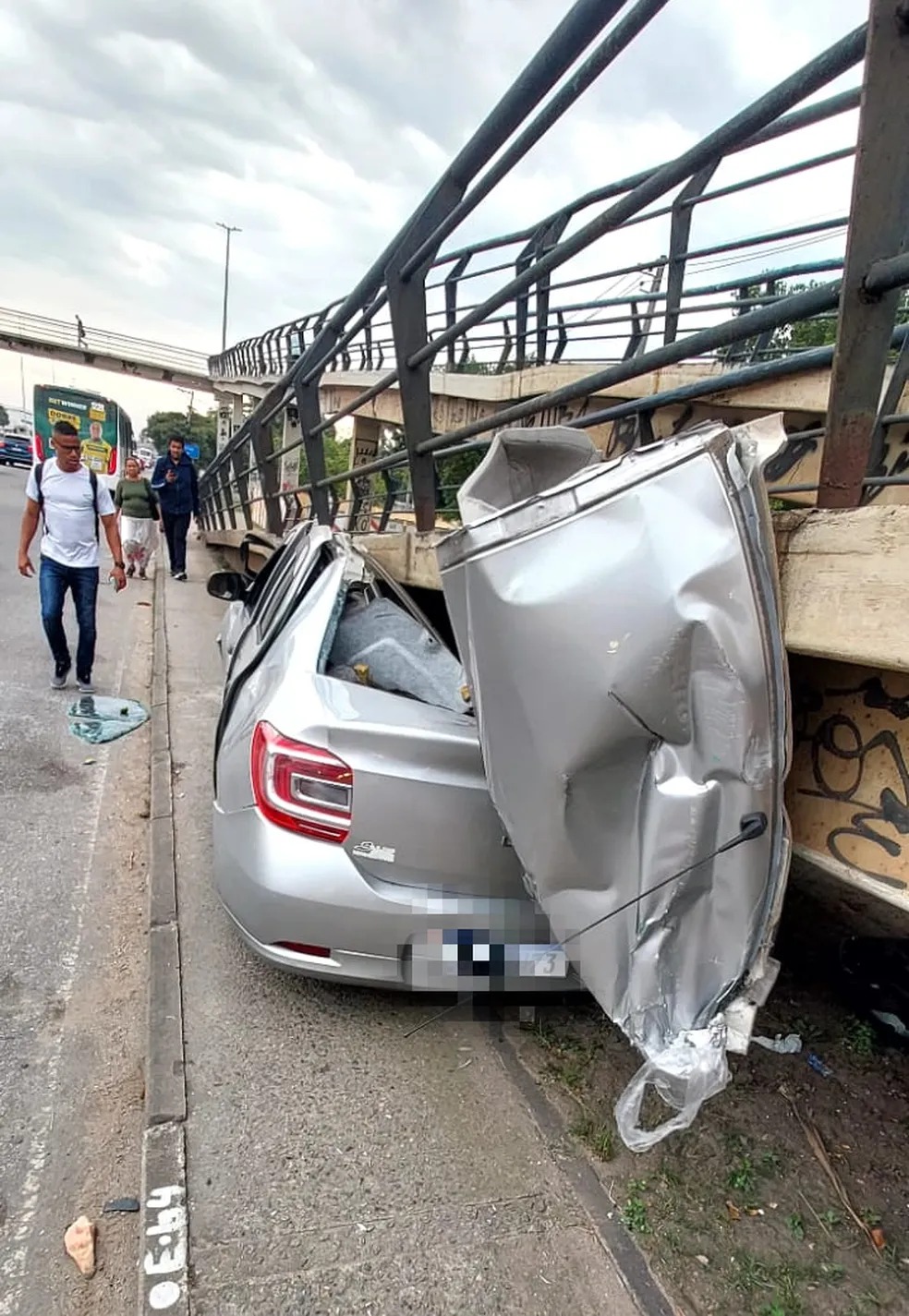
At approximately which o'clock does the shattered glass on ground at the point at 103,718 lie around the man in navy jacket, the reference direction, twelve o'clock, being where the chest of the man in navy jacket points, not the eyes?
The shattered glass on ground is roughly at 12 o'clock from the man in navy jacket.

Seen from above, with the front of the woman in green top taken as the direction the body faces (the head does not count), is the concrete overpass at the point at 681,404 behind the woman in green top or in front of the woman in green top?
in front

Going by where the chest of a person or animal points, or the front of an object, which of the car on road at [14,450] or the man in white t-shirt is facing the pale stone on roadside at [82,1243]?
the man in white t-shirt

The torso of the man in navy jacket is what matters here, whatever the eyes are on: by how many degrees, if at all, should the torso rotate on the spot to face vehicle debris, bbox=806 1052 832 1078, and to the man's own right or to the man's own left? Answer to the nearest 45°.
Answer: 0° — they already face it

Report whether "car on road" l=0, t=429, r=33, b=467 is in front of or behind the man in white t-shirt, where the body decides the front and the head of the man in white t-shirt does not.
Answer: behind

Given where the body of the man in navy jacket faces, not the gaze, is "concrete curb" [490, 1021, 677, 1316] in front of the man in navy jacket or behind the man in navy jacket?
in front
